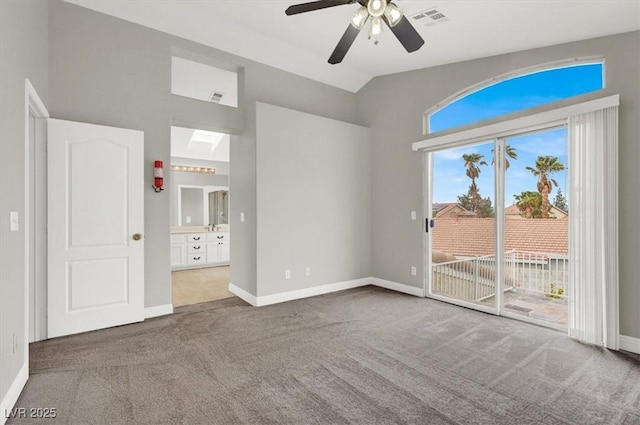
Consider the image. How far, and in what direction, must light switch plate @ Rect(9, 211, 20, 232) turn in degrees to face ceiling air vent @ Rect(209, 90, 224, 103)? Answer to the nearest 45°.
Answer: approximately 90° to its left

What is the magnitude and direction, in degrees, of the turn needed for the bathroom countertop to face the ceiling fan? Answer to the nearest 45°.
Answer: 0° — it already faces it

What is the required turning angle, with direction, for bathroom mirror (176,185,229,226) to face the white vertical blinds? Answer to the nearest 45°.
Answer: approximately 45° to its left

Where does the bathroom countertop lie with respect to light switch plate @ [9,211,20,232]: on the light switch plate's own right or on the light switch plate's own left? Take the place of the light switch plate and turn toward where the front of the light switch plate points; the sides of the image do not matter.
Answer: on the light switch plate's own left

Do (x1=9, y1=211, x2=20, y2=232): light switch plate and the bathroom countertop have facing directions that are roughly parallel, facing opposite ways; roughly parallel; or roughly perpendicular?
roughly perpendicular

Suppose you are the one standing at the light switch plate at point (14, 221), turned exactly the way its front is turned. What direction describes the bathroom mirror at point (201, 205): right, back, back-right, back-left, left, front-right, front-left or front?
left

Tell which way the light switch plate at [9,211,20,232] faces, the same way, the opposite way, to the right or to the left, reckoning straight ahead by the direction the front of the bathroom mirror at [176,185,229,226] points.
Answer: to the left

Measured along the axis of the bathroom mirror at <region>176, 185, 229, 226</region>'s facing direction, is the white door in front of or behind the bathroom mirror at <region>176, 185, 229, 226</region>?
in front

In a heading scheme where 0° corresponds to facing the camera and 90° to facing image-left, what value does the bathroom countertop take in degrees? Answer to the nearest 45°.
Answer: approximately 0°

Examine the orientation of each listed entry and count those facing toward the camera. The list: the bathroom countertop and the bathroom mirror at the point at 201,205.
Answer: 2

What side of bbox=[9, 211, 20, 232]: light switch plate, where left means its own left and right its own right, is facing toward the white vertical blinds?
front

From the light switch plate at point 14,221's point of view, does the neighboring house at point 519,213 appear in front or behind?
in front

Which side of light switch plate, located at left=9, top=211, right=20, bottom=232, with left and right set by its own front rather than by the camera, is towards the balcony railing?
front

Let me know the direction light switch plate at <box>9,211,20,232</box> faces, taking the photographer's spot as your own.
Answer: facing the viewer and to the right of the viewer
